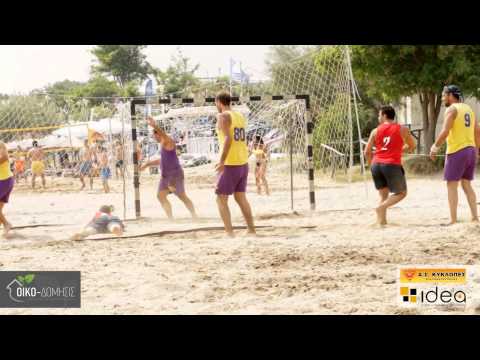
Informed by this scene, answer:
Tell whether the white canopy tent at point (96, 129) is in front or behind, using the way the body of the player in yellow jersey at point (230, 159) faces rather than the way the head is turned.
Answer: in front

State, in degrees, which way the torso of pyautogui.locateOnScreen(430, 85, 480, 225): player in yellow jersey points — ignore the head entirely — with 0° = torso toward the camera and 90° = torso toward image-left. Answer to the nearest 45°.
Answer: approximately 135°

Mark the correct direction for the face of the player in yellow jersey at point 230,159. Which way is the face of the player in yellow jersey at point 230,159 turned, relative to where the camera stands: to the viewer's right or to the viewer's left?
to the viewer's left

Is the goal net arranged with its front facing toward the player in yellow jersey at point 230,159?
yes

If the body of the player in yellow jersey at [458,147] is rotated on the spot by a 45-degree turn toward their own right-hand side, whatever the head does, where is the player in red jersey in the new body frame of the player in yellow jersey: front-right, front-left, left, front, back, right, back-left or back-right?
left

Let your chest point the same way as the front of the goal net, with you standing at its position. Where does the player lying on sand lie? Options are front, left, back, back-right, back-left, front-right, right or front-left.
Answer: front

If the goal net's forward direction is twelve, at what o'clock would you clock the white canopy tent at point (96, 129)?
The white canopy tent is roughly at 5 o'clock from the goal net.

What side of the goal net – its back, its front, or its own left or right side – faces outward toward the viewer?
front

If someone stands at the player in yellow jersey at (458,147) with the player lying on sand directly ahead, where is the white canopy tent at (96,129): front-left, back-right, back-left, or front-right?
front-right

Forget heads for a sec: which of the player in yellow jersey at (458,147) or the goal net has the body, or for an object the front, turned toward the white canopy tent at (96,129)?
the player in yellow jersey

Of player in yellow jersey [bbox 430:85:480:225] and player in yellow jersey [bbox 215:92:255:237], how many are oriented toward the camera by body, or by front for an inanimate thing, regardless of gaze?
0

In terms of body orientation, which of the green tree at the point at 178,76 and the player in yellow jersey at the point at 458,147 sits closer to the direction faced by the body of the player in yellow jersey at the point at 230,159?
the green tree

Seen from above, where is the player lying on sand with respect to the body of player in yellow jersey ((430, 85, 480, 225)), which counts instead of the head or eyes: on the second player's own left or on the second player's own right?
on the second player's own left

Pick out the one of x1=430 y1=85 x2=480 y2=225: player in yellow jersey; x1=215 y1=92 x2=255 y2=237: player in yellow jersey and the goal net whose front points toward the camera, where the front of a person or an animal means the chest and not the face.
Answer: the goal net

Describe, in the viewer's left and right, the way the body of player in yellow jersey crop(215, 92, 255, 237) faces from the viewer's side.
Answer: facing away from the viewer and to the left of the viewer

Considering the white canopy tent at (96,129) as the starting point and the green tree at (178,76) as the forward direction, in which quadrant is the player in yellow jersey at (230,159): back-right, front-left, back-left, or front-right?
back-right

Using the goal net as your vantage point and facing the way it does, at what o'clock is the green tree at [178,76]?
The green tree is roughly at 6 o'clock from the goal net.

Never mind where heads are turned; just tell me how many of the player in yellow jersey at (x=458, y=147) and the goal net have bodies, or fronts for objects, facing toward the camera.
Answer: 1

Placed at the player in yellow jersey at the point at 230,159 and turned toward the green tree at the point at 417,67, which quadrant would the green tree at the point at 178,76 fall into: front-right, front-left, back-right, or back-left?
front-left

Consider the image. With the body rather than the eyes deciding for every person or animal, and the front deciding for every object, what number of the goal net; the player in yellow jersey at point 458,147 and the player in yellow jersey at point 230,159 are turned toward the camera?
1
